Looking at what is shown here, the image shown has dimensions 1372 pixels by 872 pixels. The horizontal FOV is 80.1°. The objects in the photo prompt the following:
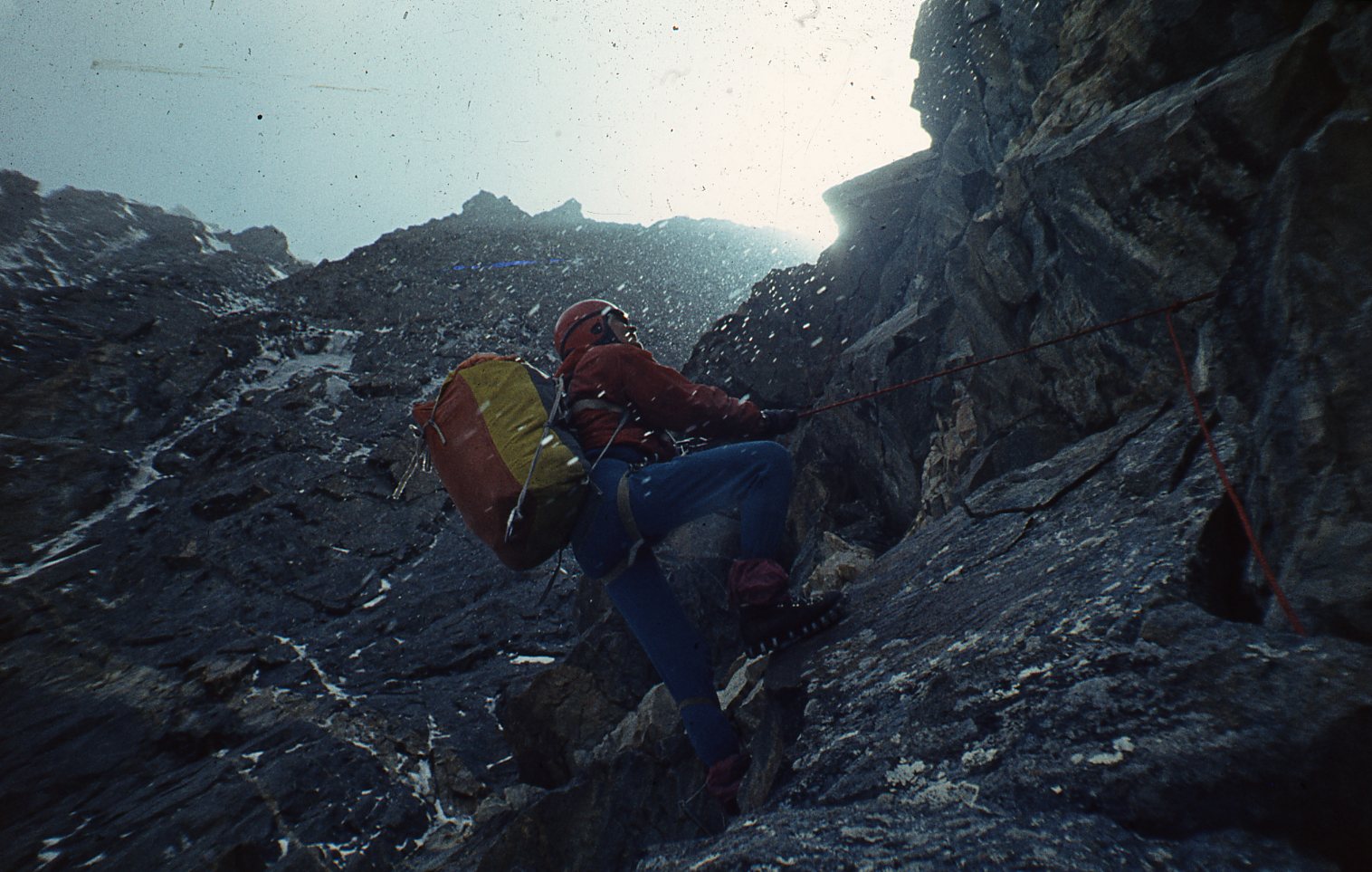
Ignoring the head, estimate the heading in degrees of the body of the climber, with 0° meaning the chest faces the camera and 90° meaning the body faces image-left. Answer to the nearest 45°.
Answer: approximately 270°
